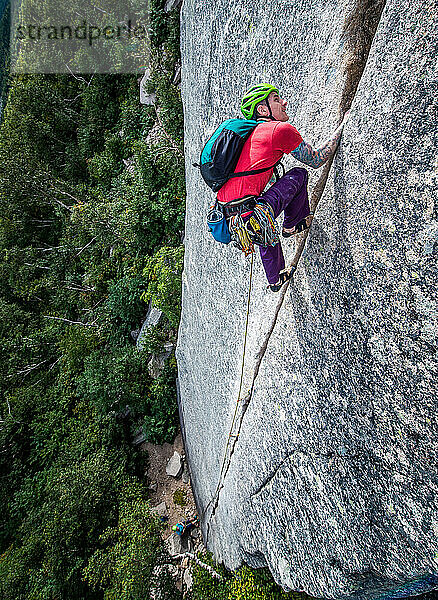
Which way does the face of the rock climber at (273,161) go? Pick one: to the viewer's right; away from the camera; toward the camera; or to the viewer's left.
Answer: to the viewer's right

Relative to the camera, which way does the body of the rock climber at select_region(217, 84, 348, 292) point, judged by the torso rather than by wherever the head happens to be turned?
to the viewer's right
